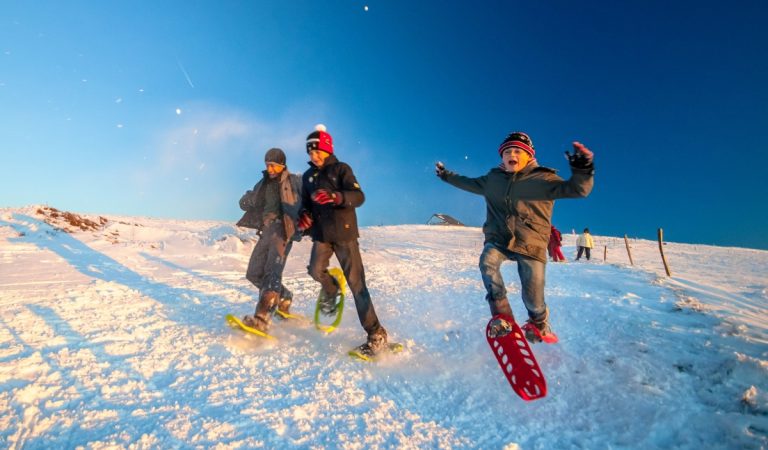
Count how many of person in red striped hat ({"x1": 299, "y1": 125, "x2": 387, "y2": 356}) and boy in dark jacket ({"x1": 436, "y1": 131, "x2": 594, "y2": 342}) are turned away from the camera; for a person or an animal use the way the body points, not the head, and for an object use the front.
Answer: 0

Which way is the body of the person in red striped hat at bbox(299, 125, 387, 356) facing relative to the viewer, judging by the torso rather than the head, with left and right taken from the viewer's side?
facing the viewer and to the left of the viewer

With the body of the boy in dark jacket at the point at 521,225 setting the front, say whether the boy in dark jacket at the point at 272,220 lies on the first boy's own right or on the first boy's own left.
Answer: on the first boy's own right

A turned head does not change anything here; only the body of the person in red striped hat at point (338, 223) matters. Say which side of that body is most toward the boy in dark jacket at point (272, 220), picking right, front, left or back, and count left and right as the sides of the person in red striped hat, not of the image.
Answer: right

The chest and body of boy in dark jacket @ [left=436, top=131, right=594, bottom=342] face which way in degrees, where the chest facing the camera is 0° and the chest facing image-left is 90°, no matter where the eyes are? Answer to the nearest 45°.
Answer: approximately 0°

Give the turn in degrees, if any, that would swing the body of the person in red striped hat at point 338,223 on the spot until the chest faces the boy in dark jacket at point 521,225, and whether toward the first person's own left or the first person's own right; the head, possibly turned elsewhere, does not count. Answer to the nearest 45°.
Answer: approximately 135° to the first person's own left

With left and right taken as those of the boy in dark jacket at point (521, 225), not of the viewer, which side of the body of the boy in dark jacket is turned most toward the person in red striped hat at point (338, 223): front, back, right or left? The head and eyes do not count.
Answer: right
